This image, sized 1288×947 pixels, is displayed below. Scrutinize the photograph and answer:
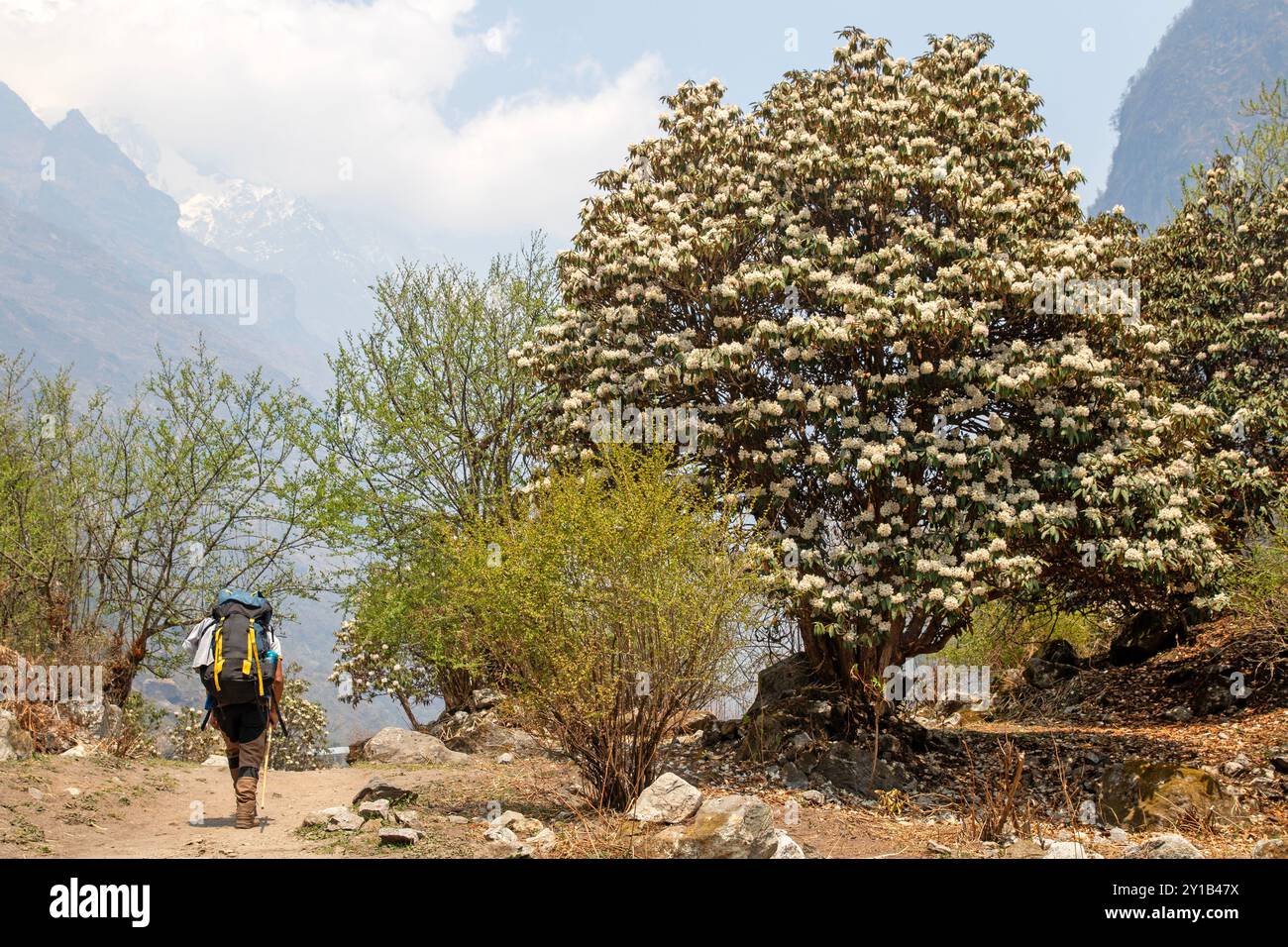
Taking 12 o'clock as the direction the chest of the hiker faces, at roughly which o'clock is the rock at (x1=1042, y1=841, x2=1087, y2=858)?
The rock is roughly at 4 o'clock from the hiker.

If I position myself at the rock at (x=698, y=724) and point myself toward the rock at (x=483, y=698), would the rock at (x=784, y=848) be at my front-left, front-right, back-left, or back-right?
back-left

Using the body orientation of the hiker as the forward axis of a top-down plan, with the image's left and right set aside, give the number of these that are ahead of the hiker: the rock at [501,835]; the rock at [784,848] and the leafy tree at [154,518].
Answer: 1

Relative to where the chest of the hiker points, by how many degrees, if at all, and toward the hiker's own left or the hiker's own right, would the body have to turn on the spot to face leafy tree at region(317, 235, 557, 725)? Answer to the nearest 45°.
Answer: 0° — they already face it

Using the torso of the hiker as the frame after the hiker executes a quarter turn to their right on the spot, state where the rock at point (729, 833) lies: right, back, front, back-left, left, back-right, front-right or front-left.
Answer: front-right

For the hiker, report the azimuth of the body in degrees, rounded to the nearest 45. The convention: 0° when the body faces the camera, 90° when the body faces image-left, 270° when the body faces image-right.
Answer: approximately 180°

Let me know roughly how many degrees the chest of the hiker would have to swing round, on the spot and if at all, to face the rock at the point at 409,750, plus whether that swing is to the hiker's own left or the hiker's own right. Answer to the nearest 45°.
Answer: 0° — they already face it

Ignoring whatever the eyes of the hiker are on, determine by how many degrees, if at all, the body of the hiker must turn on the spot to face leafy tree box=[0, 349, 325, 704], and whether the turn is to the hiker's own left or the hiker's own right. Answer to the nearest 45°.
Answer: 0° — they already face it
